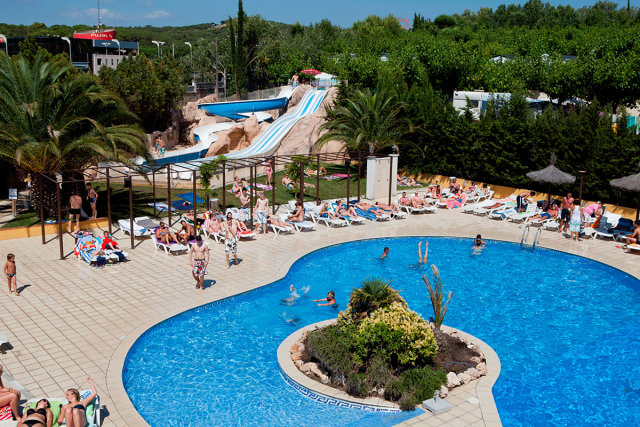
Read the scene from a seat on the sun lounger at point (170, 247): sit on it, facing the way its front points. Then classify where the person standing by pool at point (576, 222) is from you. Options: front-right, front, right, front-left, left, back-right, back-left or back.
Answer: front-left

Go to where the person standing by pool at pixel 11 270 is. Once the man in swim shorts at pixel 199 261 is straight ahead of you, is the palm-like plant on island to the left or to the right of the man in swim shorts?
right

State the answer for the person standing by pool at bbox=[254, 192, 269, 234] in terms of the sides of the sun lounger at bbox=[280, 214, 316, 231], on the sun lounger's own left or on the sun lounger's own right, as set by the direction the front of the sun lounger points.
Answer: on the sun lounger's own right

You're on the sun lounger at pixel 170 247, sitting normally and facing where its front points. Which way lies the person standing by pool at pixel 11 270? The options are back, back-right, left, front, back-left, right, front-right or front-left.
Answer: right

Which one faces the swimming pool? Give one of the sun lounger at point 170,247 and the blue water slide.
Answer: the sun lounger

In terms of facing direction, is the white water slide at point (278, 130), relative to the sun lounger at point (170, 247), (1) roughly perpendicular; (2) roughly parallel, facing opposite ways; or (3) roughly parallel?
roughly perpendicular

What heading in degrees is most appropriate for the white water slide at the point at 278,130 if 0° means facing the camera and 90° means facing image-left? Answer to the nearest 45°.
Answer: approximately 45°

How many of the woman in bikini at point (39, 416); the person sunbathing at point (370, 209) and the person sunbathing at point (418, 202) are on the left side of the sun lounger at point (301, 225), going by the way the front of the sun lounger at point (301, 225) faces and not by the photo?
2

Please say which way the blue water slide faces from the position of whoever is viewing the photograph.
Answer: facing to the left of the viewer

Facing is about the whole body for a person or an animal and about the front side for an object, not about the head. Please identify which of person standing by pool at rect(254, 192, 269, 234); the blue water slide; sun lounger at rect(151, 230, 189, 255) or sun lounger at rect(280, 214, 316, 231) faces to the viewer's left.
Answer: the blue water slide

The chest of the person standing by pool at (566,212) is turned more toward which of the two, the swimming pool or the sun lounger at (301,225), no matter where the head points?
the swimming pool

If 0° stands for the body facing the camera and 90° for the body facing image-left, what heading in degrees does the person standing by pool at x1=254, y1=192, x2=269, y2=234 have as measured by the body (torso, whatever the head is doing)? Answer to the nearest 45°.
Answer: approximately 0°

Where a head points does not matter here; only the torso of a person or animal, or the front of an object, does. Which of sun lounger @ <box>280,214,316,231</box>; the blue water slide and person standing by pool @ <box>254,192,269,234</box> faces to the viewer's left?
the blue water slide

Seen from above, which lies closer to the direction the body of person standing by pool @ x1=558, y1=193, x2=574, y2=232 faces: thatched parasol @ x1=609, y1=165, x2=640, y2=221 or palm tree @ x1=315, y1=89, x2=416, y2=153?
the thatched parasol

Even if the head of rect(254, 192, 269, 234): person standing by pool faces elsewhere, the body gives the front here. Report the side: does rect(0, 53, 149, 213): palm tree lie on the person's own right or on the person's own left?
on the person's own right

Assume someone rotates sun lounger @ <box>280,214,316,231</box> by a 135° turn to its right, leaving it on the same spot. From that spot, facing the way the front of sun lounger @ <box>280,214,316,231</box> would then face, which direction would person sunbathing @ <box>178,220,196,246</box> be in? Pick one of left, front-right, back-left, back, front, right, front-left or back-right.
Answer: front-left

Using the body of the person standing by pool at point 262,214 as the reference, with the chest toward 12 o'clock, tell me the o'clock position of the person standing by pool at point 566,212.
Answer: the person standing by pool at point 566,212 is roughly at 9 o'clock from the person standing by pool at point 262,214.

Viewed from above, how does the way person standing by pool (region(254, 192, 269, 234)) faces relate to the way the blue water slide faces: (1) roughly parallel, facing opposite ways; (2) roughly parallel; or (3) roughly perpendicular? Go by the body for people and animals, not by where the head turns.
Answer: roughly perpendicular
